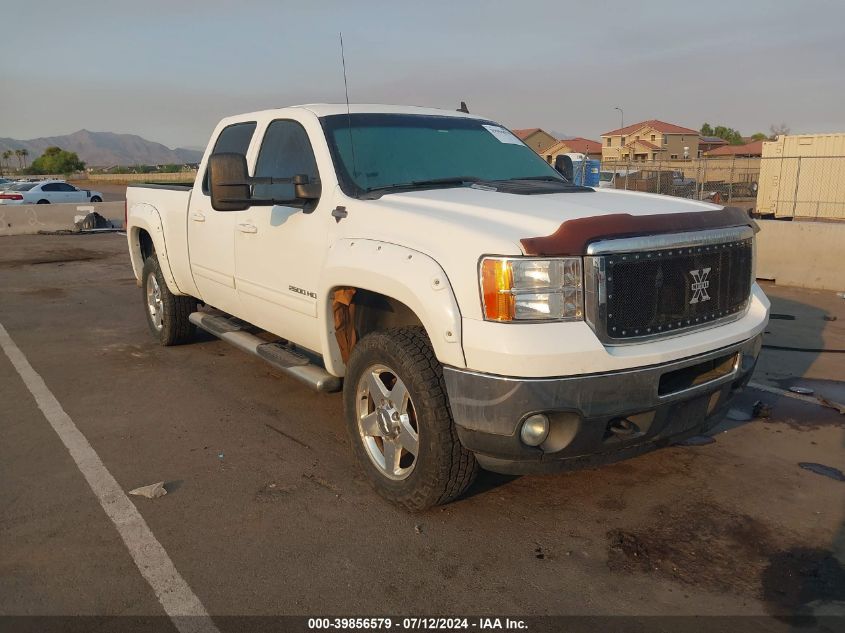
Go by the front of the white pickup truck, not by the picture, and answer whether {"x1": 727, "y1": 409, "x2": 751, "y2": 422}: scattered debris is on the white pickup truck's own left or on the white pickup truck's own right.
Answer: on the white pickup truck's own left

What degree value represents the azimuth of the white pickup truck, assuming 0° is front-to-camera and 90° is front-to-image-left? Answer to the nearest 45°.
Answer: approximately 315°

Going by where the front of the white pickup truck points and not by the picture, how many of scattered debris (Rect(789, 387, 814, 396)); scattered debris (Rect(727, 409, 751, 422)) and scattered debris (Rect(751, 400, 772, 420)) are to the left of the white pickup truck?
3

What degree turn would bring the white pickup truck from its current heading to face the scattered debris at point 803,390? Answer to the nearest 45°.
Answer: approximately 90° to its left

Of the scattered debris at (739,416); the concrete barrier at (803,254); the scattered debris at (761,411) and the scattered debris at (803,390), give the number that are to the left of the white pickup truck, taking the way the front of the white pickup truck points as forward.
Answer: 4

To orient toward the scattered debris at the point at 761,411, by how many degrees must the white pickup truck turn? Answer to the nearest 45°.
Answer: approximately 90° to its left

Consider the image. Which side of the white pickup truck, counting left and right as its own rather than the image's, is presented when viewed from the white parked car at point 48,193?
back

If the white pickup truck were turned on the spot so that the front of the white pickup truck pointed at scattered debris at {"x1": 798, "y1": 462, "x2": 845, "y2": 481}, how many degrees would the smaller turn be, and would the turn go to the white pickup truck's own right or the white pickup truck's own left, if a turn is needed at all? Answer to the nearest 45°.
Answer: approximately 45° to the white pickup truck's own left

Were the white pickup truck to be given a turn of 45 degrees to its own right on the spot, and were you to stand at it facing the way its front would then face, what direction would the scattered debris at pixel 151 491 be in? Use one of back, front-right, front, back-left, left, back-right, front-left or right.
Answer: right

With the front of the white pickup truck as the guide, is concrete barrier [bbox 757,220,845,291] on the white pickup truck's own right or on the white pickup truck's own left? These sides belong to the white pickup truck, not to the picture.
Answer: on the white pickup truck's own left
